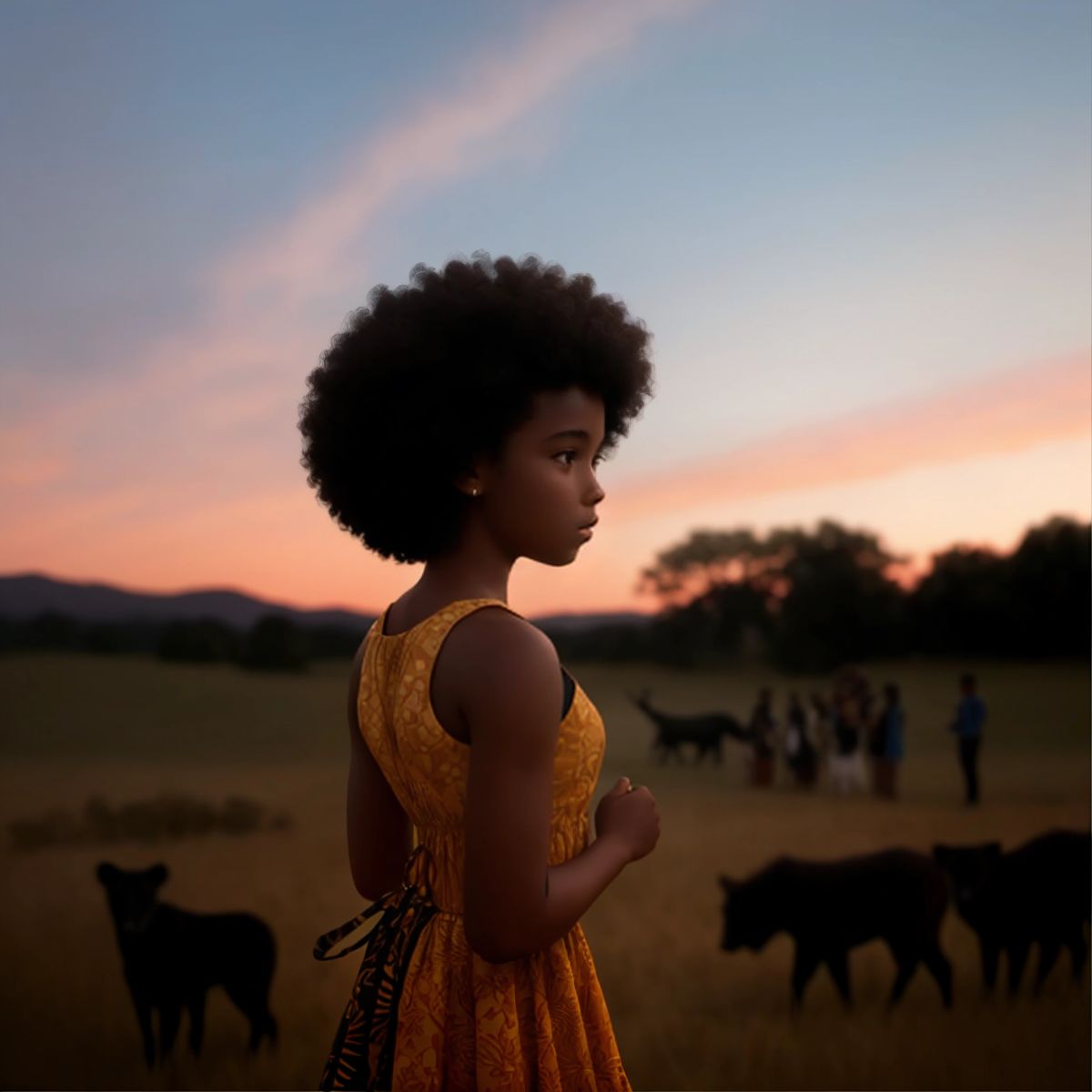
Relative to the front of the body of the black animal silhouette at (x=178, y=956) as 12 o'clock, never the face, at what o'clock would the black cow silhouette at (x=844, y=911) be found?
The black cow silhouette is roughly at 8 o'clock from the black animal silhouette.

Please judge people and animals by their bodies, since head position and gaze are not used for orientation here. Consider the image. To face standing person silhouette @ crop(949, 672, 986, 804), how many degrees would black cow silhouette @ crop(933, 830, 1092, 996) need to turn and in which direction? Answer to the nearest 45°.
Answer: approximately 135° to its right

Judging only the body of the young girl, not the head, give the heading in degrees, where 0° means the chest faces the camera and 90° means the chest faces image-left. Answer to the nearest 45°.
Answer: approximately 225°

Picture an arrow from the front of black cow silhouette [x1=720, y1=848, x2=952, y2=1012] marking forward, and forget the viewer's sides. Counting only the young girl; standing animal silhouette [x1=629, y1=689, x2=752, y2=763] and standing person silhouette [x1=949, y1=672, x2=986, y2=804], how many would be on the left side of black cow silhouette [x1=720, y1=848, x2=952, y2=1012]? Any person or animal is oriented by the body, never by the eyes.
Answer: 1

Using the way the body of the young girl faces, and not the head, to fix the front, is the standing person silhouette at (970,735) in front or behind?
in front

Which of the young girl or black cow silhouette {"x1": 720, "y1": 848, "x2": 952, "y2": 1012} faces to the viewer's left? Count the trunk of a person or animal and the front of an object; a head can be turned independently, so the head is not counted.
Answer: the black cow silhouette

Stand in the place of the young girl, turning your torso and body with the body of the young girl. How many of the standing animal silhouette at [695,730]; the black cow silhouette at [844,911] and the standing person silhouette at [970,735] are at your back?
0

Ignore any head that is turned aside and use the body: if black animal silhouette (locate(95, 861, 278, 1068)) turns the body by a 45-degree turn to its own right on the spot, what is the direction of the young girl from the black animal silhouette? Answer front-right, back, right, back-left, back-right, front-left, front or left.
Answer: left

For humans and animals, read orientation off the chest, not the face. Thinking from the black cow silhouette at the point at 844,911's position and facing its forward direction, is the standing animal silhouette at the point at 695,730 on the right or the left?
on its right

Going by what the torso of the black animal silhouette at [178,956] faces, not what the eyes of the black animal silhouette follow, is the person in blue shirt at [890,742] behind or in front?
behind

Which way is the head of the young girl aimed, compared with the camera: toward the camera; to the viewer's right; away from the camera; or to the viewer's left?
to the viewer's right

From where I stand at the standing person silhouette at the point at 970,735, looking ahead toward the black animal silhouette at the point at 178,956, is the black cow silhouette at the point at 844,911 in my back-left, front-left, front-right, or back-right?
front-left

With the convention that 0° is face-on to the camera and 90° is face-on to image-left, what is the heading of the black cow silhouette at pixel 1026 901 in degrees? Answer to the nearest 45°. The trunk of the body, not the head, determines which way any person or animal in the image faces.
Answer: approximately 45°

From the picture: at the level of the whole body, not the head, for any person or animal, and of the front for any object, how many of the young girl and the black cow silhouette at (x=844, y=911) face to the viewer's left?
1

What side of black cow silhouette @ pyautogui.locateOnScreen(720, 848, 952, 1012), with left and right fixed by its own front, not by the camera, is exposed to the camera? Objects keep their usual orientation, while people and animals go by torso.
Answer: left

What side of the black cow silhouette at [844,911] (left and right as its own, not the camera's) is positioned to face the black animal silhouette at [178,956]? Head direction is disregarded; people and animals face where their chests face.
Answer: front
